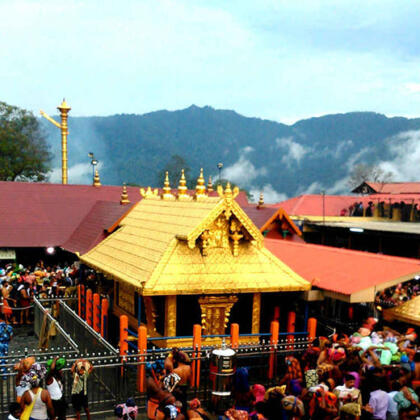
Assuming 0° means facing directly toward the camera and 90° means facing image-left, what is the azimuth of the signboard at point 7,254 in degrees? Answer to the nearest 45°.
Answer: approximately 0°

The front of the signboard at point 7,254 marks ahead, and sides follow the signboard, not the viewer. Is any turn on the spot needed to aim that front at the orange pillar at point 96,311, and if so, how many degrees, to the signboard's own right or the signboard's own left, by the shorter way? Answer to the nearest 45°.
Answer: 0° — it already faces it

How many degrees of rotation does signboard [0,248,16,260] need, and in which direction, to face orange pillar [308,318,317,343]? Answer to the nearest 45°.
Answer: approximately 45° to its left

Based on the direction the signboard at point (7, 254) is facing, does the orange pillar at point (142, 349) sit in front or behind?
in front

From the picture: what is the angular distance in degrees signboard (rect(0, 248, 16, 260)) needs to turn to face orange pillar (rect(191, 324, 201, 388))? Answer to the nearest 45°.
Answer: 0° — it already faces it
